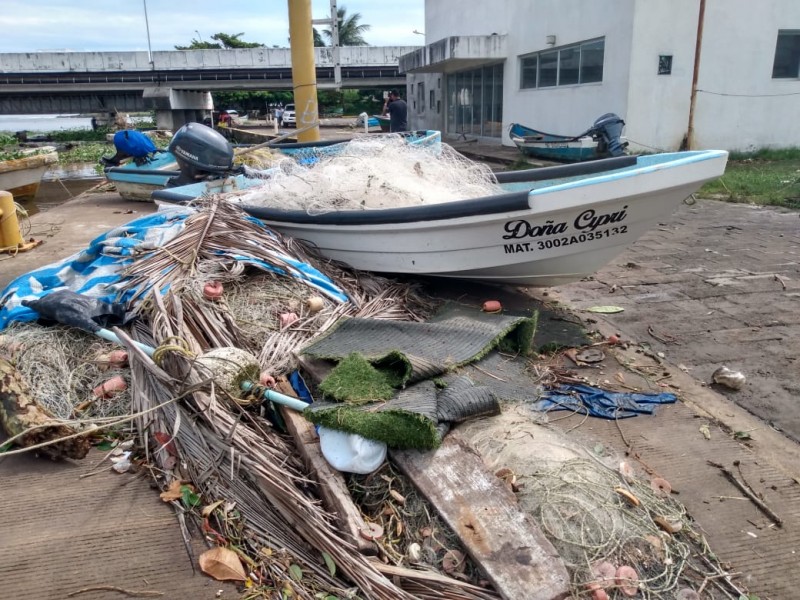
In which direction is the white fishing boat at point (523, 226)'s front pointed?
to the viewer's right

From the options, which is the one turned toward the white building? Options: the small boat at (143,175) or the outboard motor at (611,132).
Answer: the small boat

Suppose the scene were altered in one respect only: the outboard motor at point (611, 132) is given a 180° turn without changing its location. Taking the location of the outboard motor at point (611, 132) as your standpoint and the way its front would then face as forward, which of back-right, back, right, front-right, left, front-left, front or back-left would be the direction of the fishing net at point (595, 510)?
right

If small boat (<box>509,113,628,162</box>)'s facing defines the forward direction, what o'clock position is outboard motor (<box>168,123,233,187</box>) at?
The outboard motor is roughly at 10 o'clock from the small boat.

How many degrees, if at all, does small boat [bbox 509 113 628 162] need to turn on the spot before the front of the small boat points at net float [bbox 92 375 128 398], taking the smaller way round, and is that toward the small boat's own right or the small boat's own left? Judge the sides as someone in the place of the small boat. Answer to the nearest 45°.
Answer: approximately 90° to the small boat's own left

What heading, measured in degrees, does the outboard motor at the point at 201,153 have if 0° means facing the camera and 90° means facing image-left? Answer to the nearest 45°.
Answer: approximately 270°

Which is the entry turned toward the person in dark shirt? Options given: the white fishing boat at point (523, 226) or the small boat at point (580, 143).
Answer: the small boat

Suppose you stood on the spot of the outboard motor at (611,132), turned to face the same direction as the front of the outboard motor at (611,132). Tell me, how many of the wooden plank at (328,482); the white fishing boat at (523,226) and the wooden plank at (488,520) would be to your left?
3

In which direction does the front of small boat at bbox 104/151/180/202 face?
to the viewer's right

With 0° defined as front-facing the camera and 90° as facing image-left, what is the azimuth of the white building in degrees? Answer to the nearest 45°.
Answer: approximately 45°
